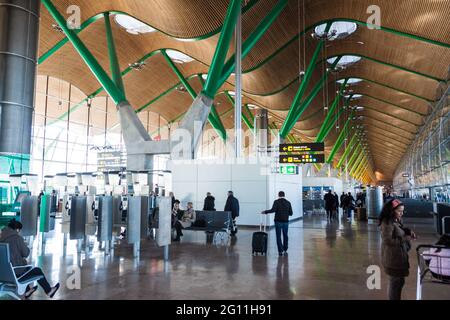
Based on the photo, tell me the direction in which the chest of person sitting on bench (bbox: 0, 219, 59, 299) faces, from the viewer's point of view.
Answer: to the viewer's right

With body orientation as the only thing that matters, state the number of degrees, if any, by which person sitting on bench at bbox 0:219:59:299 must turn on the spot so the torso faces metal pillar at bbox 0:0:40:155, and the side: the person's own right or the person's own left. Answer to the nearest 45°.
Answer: approximately 90° to the person's own left

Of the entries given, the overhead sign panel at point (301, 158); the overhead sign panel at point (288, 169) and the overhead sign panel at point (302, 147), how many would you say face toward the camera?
3

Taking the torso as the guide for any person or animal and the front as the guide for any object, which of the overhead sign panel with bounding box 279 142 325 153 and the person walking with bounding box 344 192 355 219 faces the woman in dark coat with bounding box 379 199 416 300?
the overhead sign panel

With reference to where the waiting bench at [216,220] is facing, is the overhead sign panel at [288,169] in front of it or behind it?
behind

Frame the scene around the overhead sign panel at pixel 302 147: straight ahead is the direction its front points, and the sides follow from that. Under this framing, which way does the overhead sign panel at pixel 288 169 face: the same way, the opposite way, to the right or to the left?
the same way

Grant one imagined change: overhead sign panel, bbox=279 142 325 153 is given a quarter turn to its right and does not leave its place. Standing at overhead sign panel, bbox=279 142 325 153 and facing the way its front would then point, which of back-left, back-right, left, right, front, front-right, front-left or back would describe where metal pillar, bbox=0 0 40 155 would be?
front-left

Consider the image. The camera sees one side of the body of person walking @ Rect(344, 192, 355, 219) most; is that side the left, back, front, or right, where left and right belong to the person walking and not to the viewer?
back

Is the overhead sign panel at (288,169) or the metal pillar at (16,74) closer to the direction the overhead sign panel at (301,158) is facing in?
the metal pillar

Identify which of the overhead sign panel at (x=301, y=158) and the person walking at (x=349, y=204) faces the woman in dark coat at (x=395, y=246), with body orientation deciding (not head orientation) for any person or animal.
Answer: the overhead sign panel

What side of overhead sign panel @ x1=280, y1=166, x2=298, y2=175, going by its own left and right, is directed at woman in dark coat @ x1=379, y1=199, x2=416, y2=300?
front

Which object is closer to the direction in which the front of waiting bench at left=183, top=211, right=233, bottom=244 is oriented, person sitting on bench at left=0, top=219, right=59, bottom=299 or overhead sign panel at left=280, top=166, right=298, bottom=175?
the person sitting on bench

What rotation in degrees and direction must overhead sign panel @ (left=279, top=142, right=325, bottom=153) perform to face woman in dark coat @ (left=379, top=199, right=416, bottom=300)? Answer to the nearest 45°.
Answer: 0° — it already faces them

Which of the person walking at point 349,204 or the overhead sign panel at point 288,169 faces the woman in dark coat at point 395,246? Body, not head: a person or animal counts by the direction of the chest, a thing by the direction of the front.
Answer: the overhead sign panel

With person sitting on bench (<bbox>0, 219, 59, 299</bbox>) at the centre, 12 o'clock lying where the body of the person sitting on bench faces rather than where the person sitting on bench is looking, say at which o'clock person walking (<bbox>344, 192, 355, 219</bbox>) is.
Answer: The person walking is roughly at 11 o'clock from the person sitting on bench.

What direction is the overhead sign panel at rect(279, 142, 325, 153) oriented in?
toward the camera
